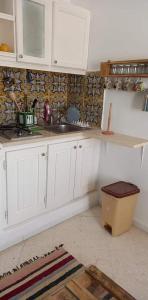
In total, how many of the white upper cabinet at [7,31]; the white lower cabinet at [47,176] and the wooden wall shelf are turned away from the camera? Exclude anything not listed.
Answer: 0

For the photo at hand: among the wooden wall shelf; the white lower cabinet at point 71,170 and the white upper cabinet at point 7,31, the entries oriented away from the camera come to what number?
0

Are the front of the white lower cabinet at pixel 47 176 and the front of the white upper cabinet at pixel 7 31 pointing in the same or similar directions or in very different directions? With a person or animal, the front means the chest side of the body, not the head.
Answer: same or similar directions

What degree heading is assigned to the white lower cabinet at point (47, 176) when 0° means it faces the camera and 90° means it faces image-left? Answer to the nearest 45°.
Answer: approximately 315°

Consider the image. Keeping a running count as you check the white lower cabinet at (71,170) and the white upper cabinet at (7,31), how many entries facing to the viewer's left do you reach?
0

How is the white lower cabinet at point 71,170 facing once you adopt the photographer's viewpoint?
facing the viewer and to the right of the viewer

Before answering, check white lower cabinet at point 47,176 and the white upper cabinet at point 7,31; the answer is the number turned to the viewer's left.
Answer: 0

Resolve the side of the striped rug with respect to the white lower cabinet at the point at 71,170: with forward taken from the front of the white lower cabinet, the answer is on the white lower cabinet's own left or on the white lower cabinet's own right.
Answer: on the white lower cabinet's own right
